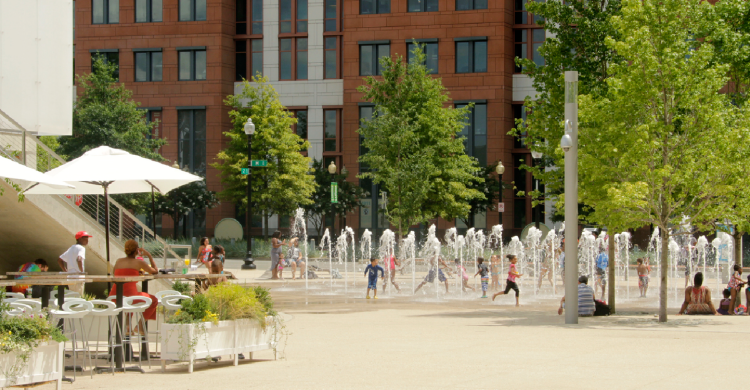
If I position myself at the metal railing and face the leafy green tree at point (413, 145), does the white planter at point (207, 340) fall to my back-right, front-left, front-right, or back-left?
back-right

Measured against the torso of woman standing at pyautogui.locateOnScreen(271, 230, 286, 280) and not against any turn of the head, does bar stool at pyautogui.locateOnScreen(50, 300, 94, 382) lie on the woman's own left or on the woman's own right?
on the woman's own right

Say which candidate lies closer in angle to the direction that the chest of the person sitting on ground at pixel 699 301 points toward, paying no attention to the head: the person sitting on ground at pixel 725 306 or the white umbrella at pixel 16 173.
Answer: the person sitting on ground

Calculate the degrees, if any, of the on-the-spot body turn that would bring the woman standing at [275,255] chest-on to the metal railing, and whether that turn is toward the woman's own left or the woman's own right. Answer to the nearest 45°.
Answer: approximately 90° to the woman's own right

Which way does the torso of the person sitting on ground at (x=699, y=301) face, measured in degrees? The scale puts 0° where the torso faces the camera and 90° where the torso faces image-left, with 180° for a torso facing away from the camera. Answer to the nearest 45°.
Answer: approximately 180°
